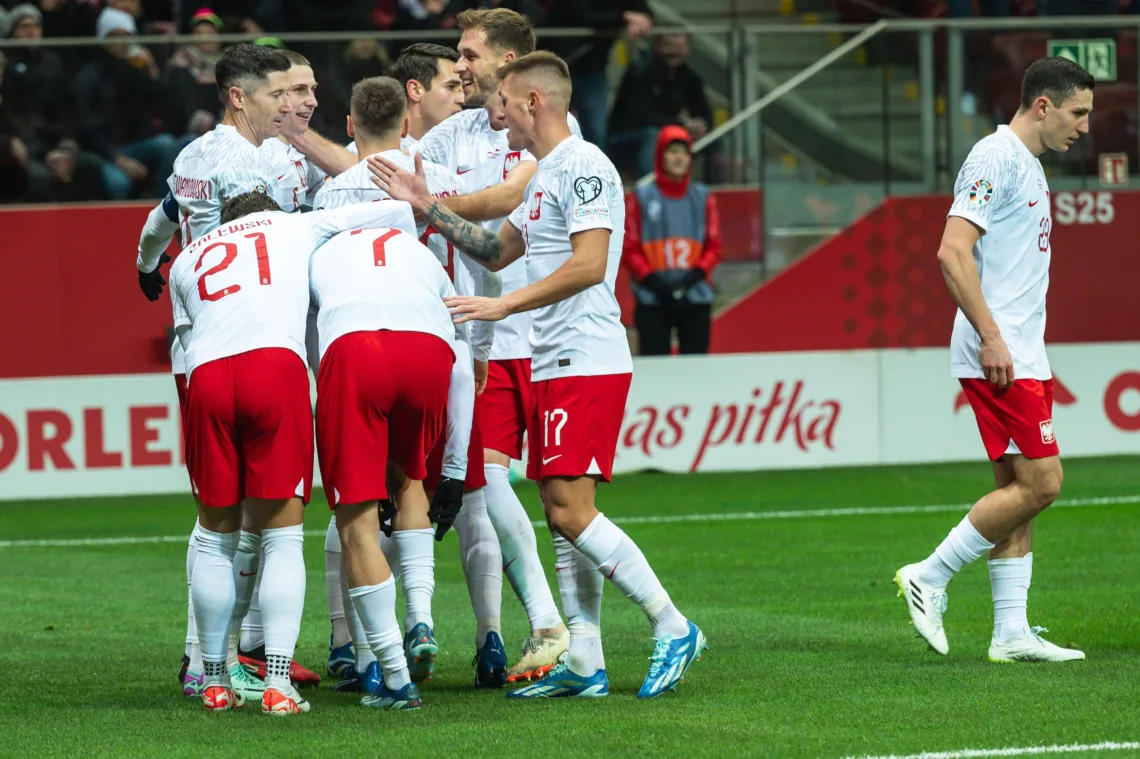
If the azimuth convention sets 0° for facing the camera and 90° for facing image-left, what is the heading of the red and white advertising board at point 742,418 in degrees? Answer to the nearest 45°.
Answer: approximately 0°

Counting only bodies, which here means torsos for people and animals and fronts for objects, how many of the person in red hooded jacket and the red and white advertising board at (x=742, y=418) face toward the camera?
2

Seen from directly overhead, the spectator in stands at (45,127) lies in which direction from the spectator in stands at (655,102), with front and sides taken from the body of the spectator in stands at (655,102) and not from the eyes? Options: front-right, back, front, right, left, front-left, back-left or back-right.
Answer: right

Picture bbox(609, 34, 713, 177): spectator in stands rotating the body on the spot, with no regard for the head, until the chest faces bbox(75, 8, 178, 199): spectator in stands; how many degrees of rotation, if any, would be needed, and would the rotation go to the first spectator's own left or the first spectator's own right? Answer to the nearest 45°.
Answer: approximately 90° to the first spectator's own right

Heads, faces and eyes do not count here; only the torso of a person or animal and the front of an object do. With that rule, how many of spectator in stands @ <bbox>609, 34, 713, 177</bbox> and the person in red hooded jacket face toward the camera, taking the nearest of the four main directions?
2

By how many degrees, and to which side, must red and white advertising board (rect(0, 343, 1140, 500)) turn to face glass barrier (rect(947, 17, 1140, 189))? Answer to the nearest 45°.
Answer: approximately 135° to its left

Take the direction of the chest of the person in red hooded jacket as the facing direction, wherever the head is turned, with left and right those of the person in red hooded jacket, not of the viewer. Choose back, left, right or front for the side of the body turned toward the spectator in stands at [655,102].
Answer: back

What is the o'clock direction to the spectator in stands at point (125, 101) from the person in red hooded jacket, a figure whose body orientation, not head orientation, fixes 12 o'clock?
The spectator in stands is roughly at 3 o'clock from the person in red hooded jacket.

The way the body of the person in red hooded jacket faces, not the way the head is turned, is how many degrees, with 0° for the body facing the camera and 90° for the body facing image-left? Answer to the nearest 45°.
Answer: approximately 0°

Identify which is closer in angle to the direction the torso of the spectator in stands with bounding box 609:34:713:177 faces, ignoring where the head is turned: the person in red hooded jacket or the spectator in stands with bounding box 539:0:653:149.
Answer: the person in red hooded jacket
